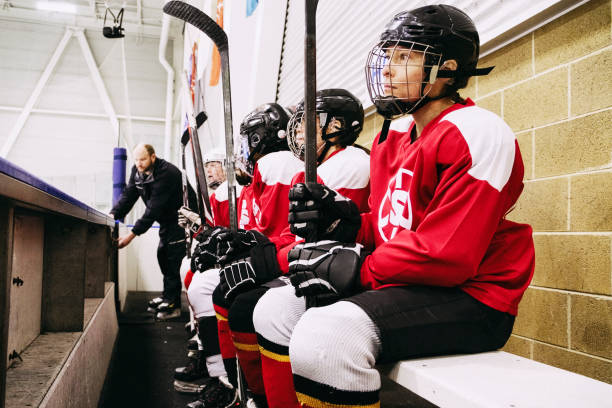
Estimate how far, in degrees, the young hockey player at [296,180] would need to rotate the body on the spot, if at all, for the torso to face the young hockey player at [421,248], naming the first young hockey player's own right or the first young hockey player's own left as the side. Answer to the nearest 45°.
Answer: approximately 90° to the first young hockey player's own left

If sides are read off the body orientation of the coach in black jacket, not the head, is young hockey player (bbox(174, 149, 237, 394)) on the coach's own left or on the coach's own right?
on the coach's own left

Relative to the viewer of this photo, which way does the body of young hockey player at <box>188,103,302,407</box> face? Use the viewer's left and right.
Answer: facing to the left of the viewer

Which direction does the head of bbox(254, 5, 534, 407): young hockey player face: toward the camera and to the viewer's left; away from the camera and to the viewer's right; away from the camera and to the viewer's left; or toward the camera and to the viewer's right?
toward the camera and to the viewer's left

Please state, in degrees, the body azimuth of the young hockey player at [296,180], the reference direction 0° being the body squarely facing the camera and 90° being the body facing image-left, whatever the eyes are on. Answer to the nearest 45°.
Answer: approximately 90°

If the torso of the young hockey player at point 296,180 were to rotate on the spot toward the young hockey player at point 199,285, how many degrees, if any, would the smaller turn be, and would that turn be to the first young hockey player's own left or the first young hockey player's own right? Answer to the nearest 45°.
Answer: approximately 45° to the first young hockey player's own right

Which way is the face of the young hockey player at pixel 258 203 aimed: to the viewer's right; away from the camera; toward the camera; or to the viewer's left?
to the viewer's left

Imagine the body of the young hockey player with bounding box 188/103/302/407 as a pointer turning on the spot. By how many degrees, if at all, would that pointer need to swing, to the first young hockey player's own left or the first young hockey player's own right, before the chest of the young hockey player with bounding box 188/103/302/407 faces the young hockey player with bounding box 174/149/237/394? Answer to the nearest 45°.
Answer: approximately 45° to the first young hockey player's own right

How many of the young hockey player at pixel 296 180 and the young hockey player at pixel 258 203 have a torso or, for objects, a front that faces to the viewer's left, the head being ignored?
2

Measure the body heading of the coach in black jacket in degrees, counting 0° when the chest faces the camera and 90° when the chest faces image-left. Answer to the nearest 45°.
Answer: approximately 45°

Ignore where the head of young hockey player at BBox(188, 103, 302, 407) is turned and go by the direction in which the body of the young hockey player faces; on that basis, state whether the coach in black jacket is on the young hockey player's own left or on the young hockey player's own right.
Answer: on the young hockey player's own right
